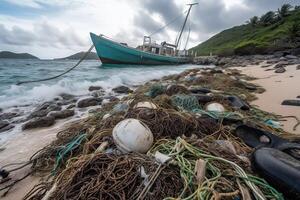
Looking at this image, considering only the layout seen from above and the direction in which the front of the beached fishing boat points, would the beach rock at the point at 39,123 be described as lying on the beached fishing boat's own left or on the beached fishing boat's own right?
on the beached fishing boat's own left

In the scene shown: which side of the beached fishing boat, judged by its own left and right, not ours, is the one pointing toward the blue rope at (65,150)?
left

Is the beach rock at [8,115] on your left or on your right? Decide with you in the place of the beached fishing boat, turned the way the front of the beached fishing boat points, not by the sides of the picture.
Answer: on your left

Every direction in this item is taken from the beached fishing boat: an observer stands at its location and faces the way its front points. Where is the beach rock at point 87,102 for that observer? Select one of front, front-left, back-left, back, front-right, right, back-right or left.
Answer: left

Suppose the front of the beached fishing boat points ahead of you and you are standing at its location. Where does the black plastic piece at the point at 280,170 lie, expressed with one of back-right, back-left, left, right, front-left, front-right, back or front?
left

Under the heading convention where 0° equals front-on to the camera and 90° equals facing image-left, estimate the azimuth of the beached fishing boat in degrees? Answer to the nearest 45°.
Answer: approximately 90°

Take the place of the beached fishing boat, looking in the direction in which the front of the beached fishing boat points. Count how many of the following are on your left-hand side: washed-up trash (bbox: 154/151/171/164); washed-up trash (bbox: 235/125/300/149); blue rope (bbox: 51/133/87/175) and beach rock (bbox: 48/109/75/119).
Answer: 4

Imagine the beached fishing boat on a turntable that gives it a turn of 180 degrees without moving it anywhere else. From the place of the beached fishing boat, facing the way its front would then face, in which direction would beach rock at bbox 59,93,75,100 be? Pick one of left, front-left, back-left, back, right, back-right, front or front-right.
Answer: right

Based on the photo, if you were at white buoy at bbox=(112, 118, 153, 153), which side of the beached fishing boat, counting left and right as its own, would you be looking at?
left

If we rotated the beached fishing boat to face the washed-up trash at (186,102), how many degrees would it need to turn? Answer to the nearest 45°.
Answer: approximately 90° to its left

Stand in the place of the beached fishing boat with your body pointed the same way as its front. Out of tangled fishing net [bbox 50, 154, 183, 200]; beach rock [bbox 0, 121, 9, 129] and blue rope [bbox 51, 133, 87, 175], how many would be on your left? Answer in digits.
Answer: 3

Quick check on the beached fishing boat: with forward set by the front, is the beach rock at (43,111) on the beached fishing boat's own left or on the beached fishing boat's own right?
on the beached fishing boat's own left

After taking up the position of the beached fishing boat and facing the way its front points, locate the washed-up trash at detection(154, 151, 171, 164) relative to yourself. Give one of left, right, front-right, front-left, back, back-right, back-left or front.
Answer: left

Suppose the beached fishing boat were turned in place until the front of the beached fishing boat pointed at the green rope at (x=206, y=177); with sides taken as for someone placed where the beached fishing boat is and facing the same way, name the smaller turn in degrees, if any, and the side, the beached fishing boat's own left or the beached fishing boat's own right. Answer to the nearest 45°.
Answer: approximately 90° to the beached fishing boat's own left
